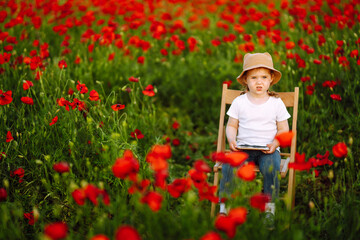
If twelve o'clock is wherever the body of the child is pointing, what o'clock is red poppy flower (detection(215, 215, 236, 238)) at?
The red poppy flower is roughly at 12 o'clock from the child.

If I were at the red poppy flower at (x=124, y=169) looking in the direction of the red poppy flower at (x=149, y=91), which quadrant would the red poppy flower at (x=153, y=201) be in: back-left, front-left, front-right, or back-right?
back-right

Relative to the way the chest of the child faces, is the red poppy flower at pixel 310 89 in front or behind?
behind

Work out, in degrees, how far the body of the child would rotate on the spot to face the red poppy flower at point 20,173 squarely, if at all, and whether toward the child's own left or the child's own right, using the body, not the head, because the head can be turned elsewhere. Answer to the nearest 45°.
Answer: approximately 45° to the child's own right

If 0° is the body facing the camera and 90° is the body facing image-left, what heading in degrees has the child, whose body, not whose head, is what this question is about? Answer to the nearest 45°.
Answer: approximately 0°

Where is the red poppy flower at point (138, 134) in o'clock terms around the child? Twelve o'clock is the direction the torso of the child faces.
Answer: The red poppy flower is roughly at 3 o'clock from the child.
